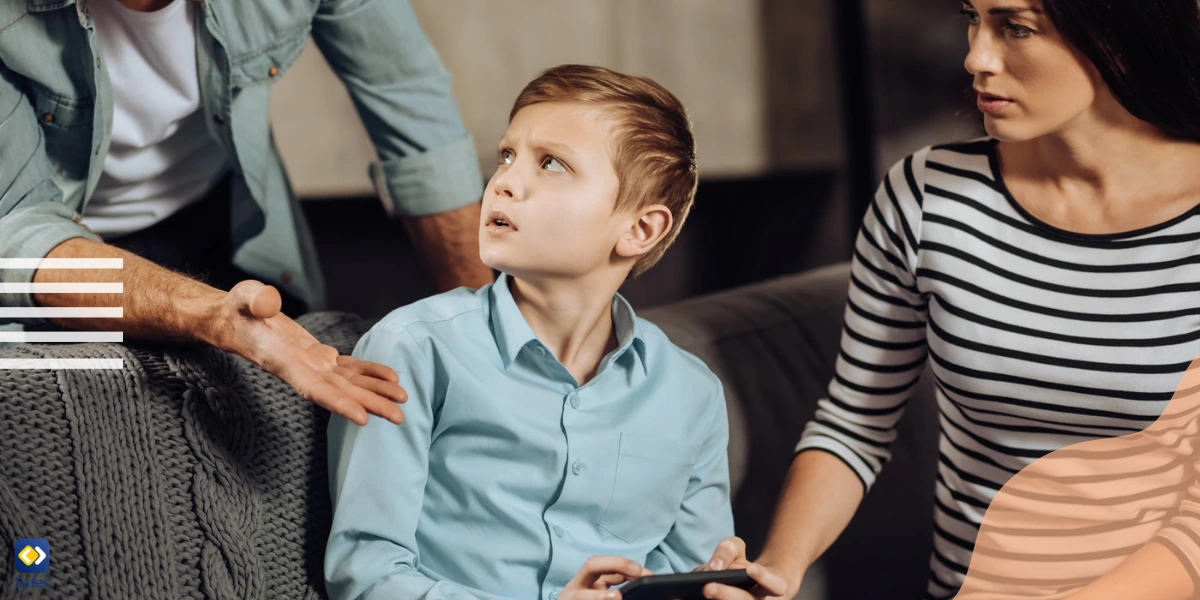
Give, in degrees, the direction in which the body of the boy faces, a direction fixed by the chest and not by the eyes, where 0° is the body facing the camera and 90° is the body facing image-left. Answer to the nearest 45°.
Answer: approximately 0°
